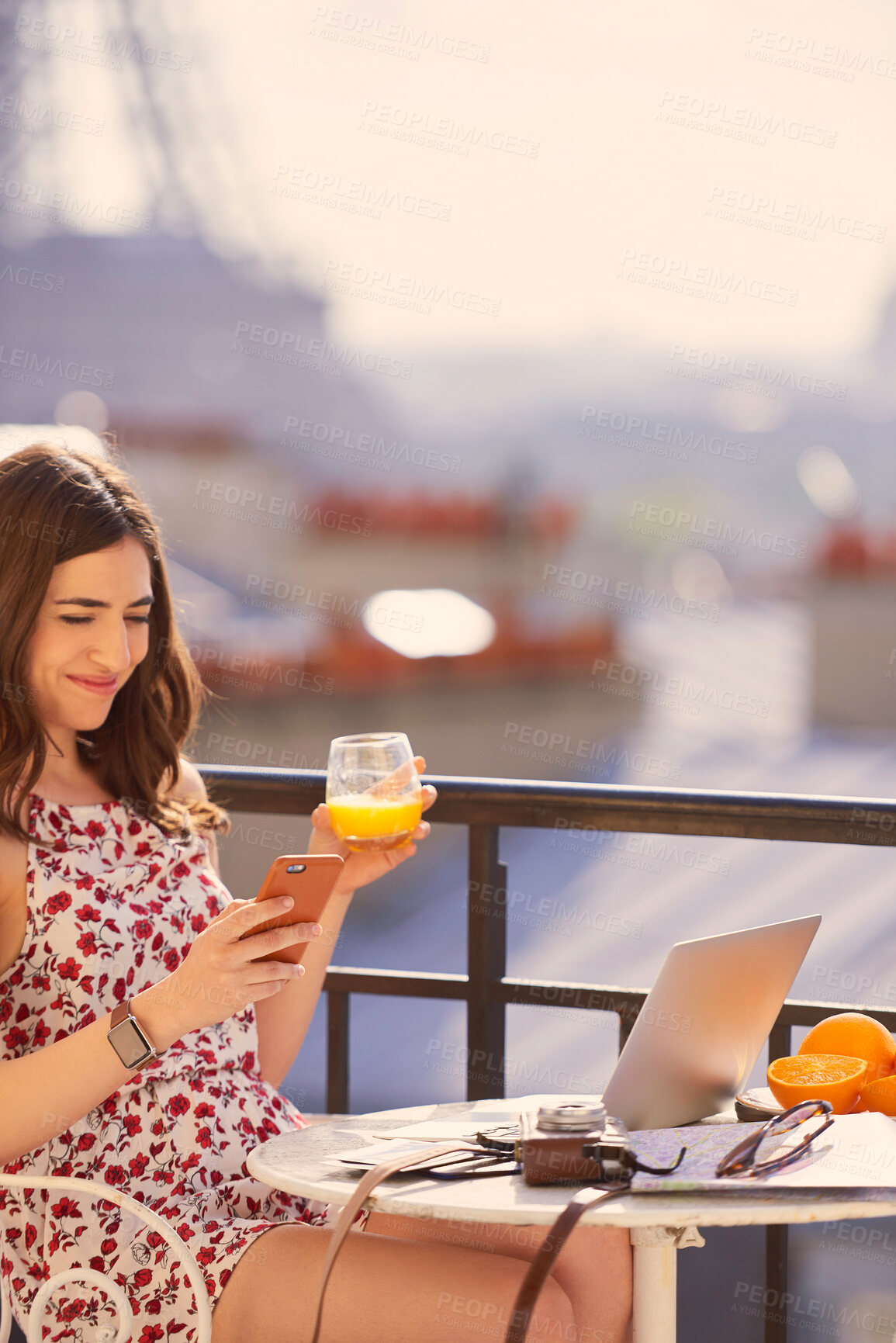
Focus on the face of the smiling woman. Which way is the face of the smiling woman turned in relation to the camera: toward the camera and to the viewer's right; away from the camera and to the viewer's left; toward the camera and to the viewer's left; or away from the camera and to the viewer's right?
toward the camera and to the viewer's right

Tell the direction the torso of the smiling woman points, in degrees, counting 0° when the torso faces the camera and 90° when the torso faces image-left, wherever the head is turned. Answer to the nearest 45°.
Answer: approximately 315°

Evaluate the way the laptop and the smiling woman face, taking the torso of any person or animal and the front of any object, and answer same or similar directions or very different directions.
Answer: very different directions
